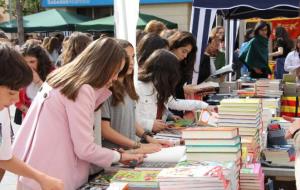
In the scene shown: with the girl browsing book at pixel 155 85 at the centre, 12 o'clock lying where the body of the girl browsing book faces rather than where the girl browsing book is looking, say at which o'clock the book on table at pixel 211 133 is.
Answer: The book on table is roughly at 1 o'clock from the girl browsing book.

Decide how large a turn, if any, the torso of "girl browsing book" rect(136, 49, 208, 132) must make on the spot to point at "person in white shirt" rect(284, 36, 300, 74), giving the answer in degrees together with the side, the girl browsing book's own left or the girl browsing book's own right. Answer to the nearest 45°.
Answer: approximately 90° to the girl browsing book's own left

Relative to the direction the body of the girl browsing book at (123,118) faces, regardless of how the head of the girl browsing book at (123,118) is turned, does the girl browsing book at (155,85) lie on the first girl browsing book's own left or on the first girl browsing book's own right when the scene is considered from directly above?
on the first girl browsing book's own left

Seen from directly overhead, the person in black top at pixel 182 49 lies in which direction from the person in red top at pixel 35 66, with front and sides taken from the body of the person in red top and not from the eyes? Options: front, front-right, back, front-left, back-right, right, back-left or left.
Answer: back-left

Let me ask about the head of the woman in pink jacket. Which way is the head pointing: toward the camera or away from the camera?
away from the camera

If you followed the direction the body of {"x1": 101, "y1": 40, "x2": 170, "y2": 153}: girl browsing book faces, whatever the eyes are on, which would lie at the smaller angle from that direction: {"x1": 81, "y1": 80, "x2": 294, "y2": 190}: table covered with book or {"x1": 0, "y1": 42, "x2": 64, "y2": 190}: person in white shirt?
the table covered with book

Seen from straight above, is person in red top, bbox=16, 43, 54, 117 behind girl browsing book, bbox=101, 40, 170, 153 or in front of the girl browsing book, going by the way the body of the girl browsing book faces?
behind

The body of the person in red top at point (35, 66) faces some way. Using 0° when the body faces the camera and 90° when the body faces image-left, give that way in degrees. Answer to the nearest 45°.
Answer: approximately 45°

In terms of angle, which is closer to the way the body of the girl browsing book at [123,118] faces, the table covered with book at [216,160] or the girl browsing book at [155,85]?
the table covered with book
